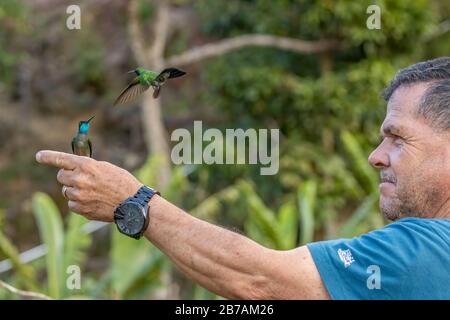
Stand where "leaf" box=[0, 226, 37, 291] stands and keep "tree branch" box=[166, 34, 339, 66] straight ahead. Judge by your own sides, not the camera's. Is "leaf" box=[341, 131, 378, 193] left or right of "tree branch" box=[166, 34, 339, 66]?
right

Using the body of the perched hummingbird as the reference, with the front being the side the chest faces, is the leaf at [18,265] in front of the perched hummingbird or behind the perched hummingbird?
behind

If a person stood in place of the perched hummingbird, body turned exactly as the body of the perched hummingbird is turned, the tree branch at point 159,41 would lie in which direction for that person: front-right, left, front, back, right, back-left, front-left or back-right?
back-left

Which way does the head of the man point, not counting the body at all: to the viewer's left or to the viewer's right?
to the viewer's left

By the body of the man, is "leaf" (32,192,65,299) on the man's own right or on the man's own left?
on the man's own right

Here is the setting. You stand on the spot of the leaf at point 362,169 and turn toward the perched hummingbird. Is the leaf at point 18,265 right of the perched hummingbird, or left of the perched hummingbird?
right

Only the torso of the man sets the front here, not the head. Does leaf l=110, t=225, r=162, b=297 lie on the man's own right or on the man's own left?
on the man's own right

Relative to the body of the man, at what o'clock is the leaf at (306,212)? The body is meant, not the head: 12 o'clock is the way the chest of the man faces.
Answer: The leaf is roughly at 3 o'clock from the man.

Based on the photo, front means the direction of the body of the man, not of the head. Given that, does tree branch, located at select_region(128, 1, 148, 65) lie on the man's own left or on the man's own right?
on the man's own right

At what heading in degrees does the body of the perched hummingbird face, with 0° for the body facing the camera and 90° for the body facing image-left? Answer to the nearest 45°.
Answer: approximately 315°

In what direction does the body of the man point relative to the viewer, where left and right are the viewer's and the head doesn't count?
facing to the left of the viewer

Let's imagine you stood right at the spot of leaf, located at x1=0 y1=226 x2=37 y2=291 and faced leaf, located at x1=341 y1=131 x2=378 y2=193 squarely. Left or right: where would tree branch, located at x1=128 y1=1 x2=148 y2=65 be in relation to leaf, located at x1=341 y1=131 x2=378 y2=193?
left

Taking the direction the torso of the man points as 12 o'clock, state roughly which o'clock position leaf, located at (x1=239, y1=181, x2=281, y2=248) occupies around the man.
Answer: The leaf is roughly at 3 o'clock from the man.
